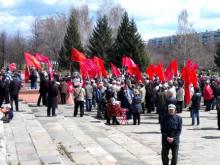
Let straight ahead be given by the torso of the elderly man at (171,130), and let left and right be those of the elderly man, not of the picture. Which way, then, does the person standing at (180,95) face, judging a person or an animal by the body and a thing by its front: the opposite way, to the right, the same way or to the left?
the opposite way

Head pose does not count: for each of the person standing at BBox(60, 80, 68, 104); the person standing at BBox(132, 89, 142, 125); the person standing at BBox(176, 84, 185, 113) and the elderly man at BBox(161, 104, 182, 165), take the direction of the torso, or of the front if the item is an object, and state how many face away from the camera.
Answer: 3

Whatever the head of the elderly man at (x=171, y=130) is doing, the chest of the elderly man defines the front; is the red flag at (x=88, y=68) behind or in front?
behind

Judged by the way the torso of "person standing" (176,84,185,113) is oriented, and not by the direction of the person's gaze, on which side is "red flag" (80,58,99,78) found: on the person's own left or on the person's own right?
on the person's own left

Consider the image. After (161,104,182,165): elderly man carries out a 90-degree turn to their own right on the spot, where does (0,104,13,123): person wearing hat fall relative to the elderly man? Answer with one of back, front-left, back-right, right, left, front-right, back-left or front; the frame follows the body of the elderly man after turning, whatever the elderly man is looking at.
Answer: front-right

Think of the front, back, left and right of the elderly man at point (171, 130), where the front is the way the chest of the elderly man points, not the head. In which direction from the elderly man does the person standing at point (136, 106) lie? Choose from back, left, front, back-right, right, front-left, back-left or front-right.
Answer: back

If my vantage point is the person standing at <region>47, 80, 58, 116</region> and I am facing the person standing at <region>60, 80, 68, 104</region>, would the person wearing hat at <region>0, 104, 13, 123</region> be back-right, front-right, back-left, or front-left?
back-left

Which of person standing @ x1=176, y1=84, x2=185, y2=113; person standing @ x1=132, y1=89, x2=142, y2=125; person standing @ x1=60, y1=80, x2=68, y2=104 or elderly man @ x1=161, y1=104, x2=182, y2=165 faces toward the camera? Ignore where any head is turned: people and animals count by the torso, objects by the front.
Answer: the elderly man

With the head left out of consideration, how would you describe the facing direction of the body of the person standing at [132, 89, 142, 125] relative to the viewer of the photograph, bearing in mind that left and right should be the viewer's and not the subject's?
facing away from the viewer

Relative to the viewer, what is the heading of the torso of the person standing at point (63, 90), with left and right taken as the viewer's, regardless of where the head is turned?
facing away from the viewer

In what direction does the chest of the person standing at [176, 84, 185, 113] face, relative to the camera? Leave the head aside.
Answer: away from the camera

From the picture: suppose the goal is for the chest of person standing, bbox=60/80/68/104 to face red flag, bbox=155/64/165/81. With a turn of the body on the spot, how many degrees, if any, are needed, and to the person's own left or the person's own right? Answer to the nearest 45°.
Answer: approximately 135° to the person's own right

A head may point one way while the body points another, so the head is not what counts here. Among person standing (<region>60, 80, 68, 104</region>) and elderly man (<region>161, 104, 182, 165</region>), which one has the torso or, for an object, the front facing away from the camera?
the person standing

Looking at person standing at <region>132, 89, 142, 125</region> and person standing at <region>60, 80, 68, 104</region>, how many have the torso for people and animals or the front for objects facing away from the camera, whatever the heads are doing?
2

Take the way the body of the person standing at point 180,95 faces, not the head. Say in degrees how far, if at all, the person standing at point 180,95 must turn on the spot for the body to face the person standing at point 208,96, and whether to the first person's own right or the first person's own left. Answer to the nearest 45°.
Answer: approximately 45° to the first person's own right

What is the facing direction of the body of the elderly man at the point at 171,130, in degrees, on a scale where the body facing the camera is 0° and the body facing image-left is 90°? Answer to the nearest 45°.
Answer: approximately 0°

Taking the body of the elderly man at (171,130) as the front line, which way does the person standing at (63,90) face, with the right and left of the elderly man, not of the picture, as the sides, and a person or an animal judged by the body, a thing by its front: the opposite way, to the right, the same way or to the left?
the opposite way
